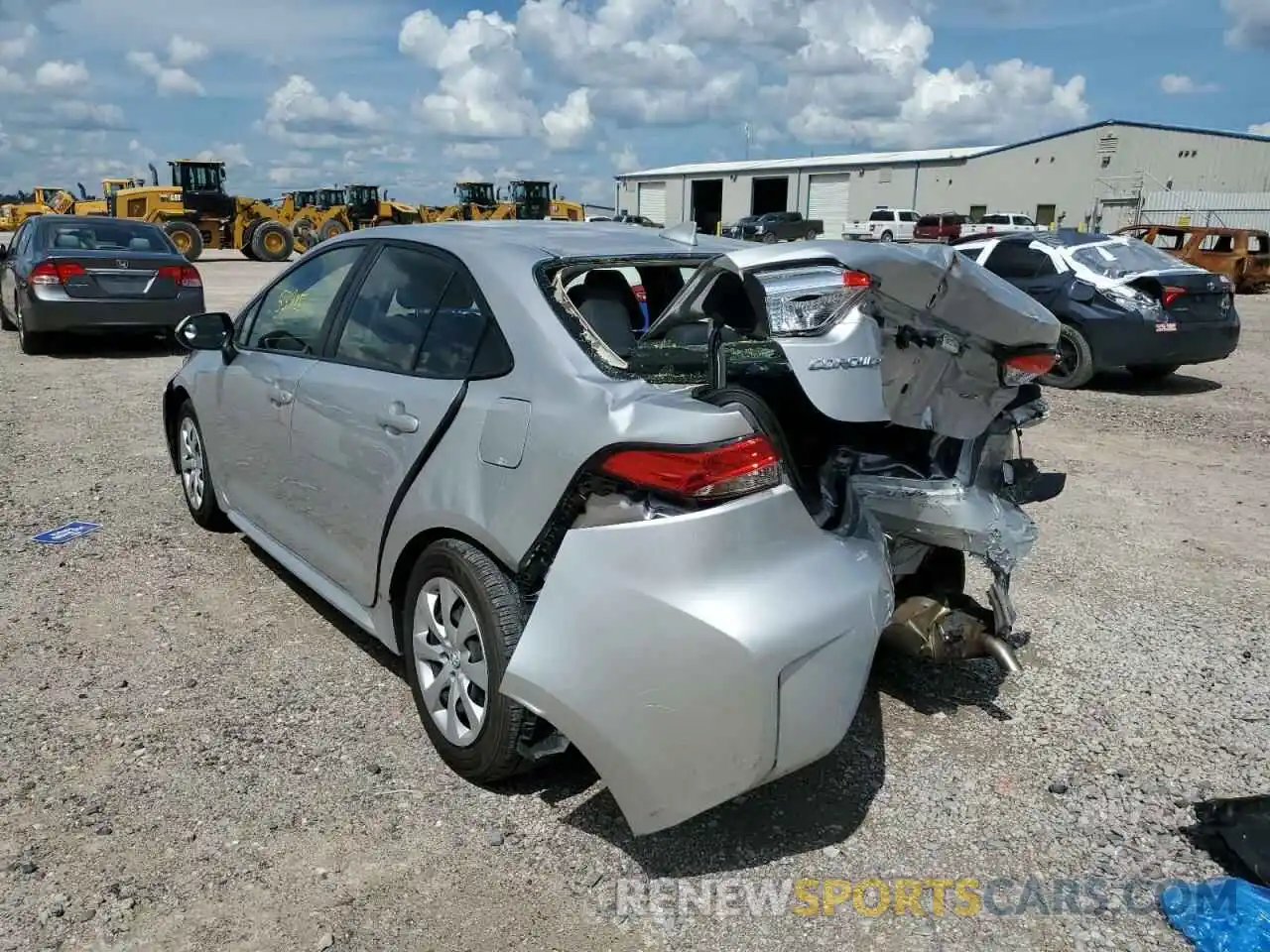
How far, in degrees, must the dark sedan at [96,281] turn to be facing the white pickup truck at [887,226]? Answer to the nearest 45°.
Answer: approximately 45° to its right

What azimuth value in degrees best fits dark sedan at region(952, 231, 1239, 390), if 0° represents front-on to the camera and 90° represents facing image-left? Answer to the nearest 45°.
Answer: approximately 135°

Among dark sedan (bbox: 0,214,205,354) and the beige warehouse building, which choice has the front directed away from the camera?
the dark sedan

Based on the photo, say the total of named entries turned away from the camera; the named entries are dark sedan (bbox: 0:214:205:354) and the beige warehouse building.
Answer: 1

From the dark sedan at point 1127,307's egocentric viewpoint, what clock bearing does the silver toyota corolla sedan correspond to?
The silver toyota corolla sedan is roughly at 8 o'clock from the dark sedan.

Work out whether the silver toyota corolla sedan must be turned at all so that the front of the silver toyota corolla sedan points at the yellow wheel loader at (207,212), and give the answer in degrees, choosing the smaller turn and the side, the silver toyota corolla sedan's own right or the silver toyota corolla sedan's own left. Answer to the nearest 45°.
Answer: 0° — it already faces it

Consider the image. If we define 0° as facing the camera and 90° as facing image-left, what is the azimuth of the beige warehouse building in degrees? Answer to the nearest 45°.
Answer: approximately 45°

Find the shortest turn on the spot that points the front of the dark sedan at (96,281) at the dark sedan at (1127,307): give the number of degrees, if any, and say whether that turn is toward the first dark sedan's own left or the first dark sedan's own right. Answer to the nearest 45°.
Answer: approximately 135° to the first dark sedan's own right

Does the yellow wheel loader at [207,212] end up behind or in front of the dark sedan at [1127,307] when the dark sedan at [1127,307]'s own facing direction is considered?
in front

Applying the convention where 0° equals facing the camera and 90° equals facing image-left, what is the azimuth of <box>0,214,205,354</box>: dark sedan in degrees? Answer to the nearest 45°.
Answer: approximately 180°

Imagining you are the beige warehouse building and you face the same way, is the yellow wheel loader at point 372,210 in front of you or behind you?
in front

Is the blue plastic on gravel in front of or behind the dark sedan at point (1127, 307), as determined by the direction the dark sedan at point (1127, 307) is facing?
behind

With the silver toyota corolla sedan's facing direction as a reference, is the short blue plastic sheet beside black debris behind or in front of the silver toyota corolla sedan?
behind
